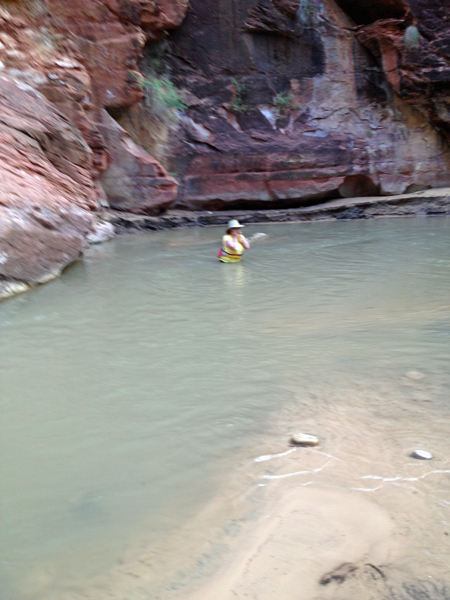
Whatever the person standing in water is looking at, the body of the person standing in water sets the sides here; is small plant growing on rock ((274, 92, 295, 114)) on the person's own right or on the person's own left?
on the person's own left

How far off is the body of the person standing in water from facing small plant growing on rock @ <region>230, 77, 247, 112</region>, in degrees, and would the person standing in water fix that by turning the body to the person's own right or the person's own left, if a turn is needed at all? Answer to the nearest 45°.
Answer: approximately 135° to the person's own left

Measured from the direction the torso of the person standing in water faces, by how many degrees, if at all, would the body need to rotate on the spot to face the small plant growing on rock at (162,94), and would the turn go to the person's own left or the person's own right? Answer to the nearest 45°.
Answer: approximately 135° to the person's own left

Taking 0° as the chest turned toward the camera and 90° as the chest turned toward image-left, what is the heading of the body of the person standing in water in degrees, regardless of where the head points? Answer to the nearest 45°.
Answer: approximately 315°

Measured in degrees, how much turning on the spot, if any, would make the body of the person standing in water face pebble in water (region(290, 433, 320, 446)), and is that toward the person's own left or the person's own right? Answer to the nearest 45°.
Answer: approximately 45° to the person's own right

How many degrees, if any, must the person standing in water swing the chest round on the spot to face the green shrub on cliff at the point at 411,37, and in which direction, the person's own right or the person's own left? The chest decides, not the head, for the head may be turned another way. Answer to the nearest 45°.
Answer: approximately 90° to the person's own left
